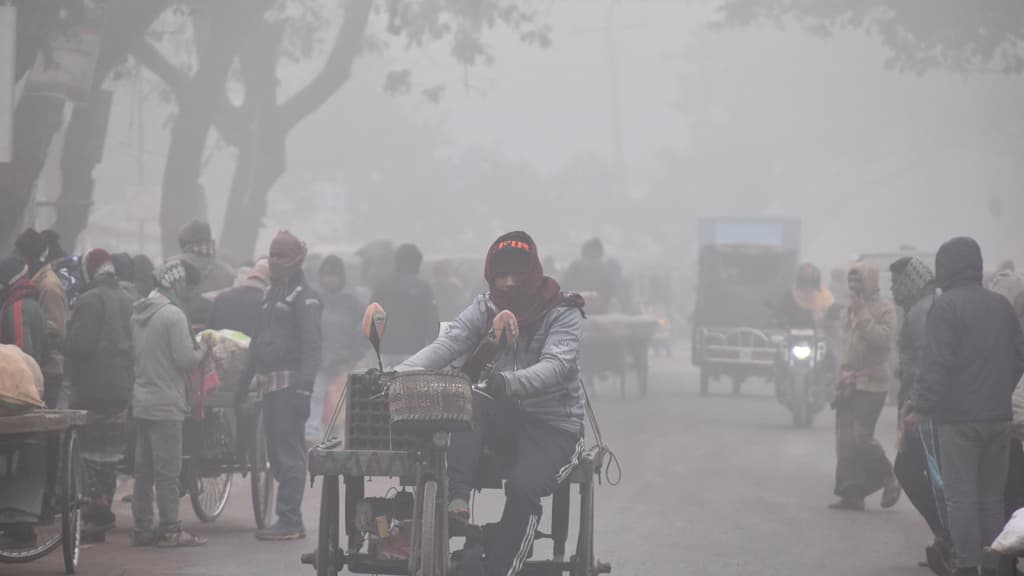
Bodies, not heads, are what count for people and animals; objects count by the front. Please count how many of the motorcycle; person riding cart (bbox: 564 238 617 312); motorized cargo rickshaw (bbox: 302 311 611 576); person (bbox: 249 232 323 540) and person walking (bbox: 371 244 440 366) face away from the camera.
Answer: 2

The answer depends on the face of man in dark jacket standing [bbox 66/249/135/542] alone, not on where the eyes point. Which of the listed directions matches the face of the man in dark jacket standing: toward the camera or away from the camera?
away from the camera

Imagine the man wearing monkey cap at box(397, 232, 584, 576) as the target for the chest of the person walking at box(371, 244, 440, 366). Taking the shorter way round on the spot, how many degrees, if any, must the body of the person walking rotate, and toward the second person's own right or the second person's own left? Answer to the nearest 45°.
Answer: approximately 180°

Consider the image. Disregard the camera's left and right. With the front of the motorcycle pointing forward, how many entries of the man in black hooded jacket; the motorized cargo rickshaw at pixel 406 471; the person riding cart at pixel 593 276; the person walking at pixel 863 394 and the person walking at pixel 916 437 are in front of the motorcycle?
4

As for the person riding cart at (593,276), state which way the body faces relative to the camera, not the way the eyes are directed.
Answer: away from the camera

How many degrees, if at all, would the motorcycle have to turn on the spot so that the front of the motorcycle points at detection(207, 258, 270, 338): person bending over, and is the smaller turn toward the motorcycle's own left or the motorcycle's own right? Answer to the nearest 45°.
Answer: approximately 45° to the motorcycle's own right
